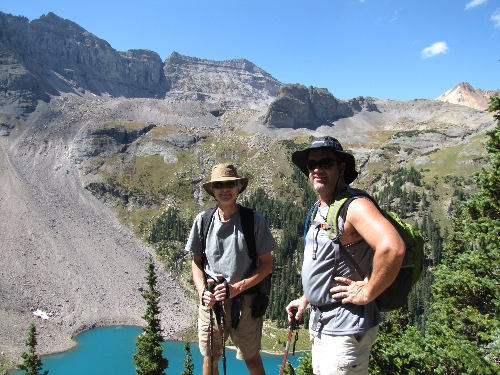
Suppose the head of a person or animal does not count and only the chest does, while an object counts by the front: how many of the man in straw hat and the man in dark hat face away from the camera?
0

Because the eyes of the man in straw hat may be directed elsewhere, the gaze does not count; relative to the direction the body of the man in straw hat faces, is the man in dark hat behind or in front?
in front

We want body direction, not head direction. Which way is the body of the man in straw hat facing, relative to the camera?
toward the camera

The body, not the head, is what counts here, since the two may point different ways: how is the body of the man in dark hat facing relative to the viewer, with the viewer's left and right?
facing the viewer and to the left of the viewer

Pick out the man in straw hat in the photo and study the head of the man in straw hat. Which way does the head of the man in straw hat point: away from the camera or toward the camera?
toward the camera

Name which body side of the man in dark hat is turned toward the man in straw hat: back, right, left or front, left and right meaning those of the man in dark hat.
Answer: right
